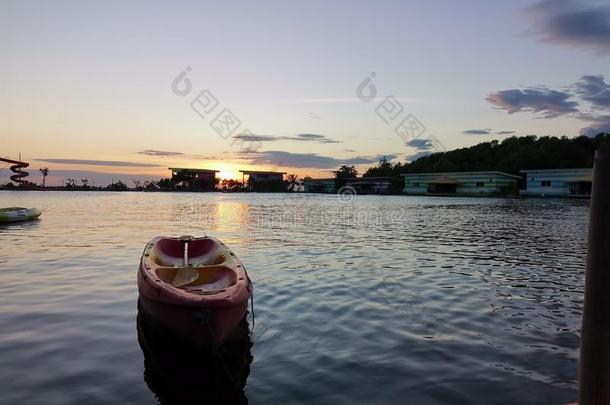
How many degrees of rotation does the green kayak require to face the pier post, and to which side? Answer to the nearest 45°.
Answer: approximately 90° to its right

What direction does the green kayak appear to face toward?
to the viewer's right

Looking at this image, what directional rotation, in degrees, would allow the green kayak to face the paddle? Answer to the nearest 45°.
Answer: approximately 90° to its right

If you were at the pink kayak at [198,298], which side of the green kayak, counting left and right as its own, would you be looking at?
right
